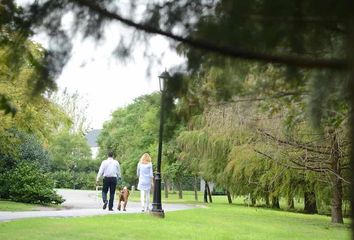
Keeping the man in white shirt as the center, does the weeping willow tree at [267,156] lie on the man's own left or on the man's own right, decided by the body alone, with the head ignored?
on the man's own right

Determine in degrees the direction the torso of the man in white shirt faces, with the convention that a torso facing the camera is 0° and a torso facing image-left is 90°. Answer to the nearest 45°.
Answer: approximately 180°

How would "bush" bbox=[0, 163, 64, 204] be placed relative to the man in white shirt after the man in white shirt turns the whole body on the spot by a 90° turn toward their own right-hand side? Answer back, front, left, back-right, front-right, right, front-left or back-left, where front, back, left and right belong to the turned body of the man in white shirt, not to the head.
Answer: back-left
